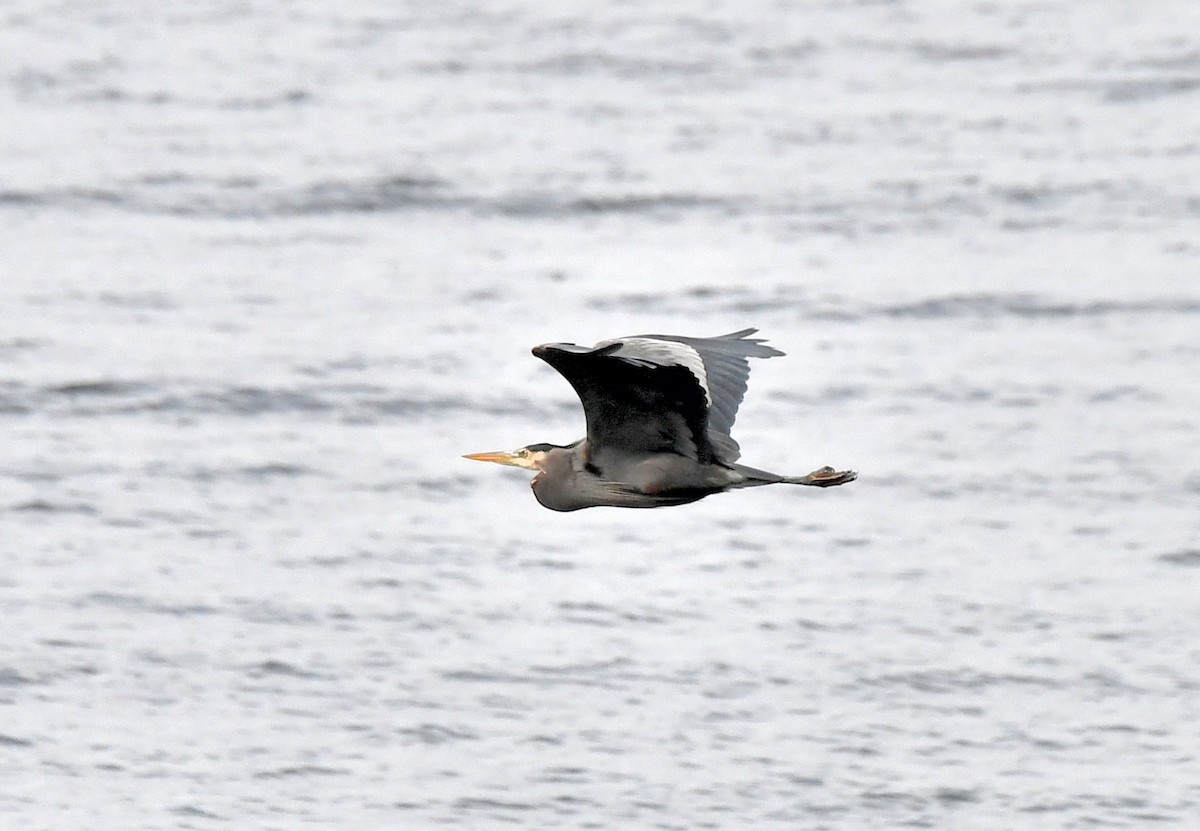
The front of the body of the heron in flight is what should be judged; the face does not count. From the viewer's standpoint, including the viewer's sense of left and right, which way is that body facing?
facing to the left of the viewer
